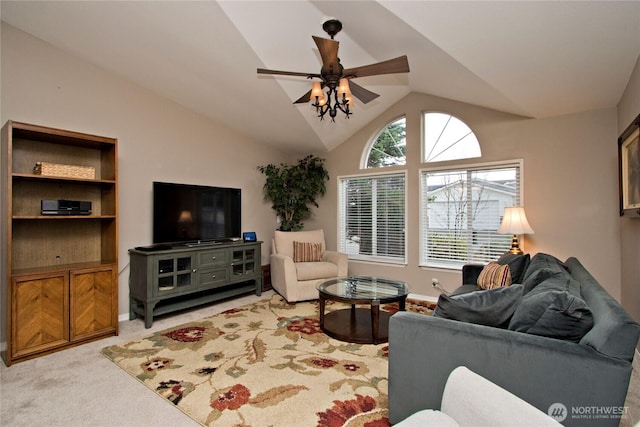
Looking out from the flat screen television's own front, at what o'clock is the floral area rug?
The floral area rug is roughly at 1 o'clock from the flat screen television.

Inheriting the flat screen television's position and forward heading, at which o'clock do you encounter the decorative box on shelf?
The decorative box on shelf is roughly at 3 o'clock from the flat screen television.

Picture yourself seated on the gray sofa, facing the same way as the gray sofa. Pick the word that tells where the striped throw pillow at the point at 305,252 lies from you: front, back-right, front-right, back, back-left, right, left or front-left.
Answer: front-right

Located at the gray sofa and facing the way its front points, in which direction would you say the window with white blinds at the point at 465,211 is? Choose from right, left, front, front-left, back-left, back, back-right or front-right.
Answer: right

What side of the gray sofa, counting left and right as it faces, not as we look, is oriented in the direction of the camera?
left

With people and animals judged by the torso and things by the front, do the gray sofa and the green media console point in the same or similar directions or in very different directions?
very different directions

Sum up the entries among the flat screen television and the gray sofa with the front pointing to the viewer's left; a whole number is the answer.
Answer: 1

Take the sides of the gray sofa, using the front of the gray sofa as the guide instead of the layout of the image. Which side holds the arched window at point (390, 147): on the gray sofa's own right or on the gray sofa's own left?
on the gray sofa's own right

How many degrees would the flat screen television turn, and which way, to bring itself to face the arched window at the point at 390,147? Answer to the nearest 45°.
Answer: approximately 45° to its left

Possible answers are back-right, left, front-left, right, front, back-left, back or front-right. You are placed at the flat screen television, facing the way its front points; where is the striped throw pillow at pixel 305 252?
front-left

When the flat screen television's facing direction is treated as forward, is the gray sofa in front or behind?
in front

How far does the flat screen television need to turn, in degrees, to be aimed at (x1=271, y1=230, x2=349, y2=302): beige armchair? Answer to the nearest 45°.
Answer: approximately 45° to its left

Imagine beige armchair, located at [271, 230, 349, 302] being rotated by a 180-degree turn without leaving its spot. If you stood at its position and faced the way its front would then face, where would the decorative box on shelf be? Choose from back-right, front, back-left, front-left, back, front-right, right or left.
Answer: left

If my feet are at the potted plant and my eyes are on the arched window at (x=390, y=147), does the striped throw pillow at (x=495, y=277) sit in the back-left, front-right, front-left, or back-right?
front-right

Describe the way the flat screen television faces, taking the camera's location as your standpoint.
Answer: facing the viewer and to the right of the viewer

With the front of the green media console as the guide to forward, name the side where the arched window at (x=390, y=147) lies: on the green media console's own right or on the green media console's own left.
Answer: on the green media console's own left

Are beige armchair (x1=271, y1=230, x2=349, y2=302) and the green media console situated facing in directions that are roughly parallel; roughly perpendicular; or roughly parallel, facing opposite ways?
roughly parallel
